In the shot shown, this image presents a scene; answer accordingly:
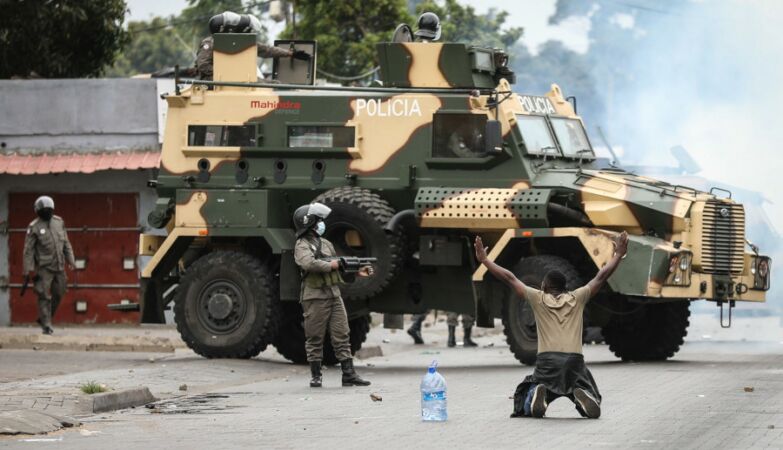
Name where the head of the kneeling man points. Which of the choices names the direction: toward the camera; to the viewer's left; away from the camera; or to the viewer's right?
away from the camera

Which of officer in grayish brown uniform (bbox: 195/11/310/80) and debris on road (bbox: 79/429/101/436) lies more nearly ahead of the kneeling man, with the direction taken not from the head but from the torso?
the officer in grayish brown uniform

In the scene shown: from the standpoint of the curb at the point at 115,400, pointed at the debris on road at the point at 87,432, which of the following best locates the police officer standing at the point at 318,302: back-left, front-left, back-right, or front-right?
back-left

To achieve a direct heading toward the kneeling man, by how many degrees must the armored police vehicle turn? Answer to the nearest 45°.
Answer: approximately 45° to its right

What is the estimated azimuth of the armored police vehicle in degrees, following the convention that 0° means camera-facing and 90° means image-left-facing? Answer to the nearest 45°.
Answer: approximately 315°

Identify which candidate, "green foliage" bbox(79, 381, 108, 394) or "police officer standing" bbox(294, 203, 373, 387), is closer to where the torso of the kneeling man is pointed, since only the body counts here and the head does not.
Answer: the police officer standing

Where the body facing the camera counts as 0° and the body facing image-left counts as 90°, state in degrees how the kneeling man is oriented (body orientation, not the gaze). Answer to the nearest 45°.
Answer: approximately 180°

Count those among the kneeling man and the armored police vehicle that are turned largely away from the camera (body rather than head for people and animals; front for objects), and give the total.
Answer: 1
